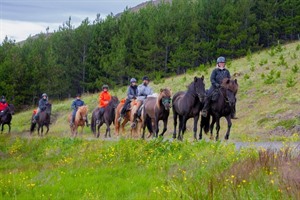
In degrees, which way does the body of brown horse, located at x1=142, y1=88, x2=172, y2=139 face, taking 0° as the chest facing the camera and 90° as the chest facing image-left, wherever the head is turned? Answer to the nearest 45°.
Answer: approximately 315°

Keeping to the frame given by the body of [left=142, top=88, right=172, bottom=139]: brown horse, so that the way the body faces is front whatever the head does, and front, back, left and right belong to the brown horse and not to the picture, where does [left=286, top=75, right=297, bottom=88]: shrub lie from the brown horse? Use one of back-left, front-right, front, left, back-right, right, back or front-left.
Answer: left

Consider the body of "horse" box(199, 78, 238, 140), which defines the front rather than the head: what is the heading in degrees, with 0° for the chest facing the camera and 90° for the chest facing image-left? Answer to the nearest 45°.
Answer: approximately 315°

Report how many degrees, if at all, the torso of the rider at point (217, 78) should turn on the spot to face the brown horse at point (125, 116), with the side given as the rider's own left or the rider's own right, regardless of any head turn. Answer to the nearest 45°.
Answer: approximately 180°

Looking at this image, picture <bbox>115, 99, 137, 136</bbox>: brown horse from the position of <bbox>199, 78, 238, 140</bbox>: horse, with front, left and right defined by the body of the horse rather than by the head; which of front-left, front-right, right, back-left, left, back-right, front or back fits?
back

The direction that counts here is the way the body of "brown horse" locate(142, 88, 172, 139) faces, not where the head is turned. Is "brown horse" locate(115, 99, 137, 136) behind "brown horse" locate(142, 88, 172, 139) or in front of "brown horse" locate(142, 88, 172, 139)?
behind
